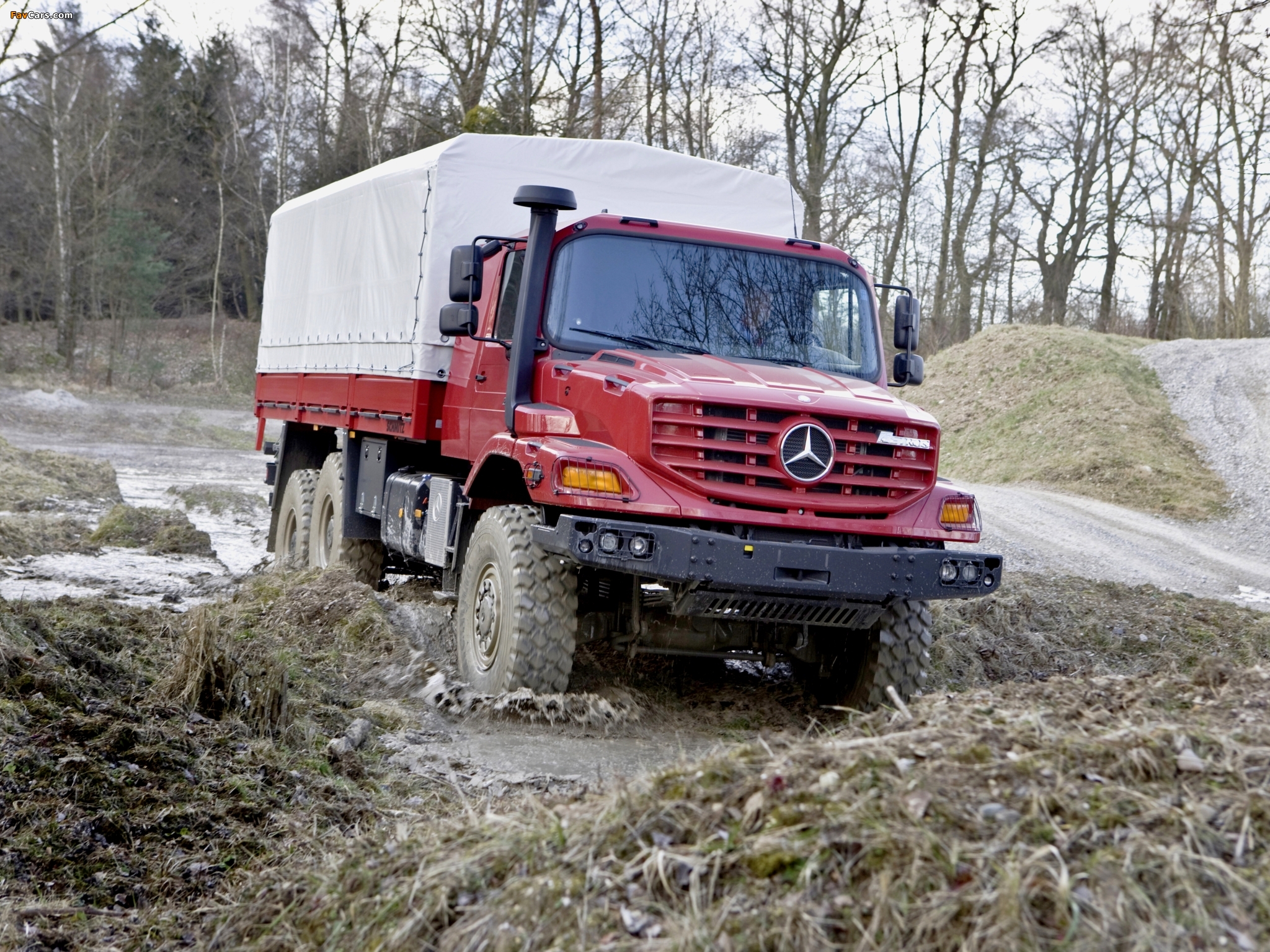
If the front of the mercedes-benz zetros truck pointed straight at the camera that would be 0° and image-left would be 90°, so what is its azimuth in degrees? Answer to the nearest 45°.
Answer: approximately 315°
